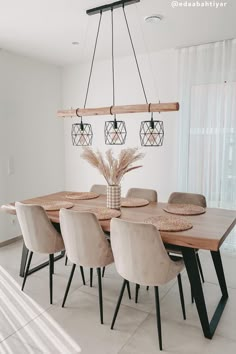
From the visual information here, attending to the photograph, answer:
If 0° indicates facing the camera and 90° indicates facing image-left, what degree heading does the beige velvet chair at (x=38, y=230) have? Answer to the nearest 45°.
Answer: approximately 225°

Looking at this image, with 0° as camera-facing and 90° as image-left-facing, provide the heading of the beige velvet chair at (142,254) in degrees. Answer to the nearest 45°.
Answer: approximately 225°

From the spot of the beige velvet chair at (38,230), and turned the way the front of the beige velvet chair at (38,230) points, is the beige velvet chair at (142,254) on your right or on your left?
on your right

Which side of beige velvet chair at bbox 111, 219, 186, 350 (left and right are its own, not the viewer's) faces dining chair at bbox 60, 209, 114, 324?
left

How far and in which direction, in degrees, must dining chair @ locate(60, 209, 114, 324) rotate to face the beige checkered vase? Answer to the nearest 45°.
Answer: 0° — it already faces it

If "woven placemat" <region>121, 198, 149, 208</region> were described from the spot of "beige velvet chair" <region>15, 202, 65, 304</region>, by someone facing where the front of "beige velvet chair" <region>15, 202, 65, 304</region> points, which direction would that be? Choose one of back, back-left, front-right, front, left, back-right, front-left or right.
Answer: front-right

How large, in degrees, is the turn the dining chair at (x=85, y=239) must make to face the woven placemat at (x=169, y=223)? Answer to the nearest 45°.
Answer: approximately 45° to its right

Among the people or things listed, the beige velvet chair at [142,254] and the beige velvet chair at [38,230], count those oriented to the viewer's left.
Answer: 0

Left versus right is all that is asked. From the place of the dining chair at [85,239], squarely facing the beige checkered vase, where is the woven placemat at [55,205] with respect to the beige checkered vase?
left

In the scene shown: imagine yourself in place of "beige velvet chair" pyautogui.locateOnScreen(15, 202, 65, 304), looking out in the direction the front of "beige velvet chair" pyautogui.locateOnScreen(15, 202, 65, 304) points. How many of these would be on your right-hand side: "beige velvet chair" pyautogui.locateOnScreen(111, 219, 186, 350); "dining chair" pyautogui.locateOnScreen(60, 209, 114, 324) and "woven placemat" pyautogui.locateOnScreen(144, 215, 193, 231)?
3

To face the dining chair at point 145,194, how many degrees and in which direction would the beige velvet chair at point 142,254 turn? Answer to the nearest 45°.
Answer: approximately 45° to its left
